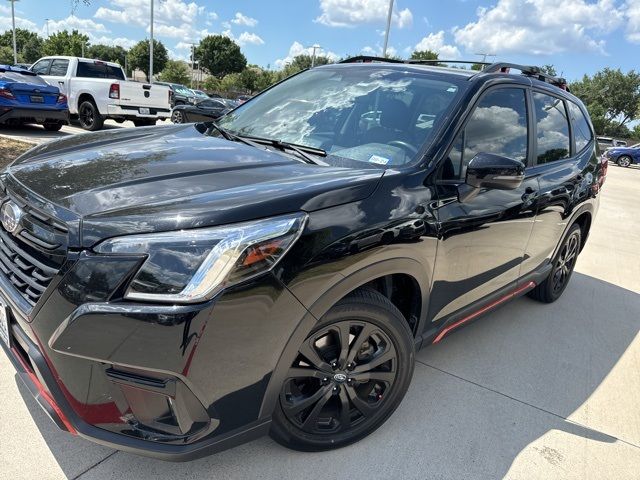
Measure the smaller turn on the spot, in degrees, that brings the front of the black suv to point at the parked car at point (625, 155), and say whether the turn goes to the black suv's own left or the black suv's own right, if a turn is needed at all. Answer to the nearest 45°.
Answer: approximately 180°

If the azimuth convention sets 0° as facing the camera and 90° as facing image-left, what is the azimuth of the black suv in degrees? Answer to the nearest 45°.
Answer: approximately 45°

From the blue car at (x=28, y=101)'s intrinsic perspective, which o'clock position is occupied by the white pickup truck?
The white pickup truck is roughly at 3 o'clock from the blue car.

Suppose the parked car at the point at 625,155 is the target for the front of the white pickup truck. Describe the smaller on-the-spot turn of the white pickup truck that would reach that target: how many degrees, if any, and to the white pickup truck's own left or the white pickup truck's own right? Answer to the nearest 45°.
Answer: approximately 135° to the white pickup truck's own right

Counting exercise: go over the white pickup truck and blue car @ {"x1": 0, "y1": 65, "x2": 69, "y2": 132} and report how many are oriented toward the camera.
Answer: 0

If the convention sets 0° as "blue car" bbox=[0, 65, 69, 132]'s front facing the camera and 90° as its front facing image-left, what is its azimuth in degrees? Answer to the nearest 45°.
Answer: approximately 135°

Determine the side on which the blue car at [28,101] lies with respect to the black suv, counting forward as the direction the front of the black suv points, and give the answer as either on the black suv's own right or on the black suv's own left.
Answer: on the black suv's own right

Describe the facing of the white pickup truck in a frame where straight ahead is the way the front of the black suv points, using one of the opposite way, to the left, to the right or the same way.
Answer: to the right

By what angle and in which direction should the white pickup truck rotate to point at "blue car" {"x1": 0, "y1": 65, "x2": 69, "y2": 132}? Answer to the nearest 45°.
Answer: approximately 90° to its left

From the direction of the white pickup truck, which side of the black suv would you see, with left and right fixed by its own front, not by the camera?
right

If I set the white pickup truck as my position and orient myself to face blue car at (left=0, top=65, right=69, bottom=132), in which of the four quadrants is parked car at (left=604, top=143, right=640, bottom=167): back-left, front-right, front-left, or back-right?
back-left

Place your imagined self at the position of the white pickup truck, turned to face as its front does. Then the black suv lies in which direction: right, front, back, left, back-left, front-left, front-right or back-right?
back-left
